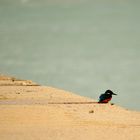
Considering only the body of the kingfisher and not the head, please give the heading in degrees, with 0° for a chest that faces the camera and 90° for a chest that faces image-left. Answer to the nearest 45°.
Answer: approximately 270°
